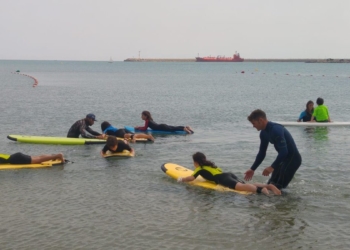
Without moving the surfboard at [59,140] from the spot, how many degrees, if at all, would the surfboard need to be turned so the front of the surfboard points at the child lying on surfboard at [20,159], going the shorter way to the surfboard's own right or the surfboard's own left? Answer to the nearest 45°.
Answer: approximately 90° to the surfboard's own left

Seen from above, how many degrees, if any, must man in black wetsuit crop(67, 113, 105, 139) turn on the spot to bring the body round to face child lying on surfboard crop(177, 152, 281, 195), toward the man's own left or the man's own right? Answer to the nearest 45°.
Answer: approximately 90° to the man's own right

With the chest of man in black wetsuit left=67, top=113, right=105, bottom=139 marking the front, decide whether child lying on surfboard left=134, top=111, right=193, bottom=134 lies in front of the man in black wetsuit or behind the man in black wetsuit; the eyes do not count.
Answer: in front

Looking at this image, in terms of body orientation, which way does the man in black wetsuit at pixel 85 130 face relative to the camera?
to the viewer's right

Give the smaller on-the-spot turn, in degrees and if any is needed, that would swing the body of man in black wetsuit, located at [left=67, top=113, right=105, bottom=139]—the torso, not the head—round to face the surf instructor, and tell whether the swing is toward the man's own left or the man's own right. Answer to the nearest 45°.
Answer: approximately 45° to the man's own right

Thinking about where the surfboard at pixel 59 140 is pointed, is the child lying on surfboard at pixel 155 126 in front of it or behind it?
behind

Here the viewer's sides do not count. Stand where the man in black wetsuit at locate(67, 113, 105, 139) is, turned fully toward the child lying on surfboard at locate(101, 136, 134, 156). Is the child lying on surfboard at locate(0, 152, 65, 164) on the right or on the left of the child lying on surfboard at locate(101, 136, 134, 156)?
right

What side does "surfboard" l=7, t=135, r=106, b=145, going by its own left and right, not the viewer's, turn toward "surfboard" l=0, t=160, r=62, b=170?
left

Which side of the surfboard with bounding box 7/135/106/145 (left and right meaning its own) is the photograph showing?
left

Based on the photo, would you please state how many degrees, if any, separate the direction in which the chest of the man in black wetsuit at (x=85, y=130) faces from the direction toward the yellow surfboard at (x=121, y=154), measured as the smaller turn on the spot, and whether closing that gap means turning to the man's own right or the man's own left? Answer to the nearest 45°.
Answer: approximately 90° to the man's own right

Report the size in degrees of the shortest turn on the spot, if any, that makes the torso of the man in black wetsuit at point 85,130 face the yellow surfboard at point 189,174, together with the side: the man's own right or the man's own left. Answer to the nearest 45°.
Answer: approximately 90° to the man's own right

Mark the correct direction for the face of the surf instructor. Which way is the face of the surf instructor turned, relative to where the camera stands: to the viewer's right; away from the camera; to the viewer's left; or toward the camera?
to the viewer's left
